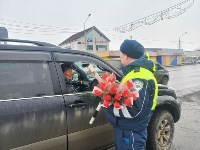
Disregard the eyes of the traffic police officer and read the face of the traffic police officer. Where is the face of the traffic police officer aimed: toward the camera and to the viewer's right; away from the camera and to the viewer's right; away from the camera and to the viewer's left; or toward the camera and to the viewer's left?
away from the camera and to the viewer's left

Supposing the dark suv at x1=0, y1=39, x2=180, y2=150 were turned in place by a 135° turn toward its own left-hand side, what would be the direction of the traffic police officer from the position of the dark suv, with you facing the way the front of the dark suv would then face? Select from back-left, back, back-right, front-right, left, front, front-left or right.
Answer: back

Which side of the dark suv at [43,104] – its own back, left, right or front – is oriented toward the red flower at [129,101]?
right

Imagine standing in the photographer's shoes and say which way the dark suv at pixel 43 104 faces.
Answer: facing away from the viewer and to the right of the viewer
